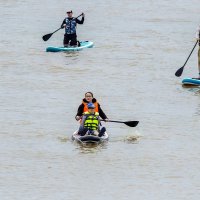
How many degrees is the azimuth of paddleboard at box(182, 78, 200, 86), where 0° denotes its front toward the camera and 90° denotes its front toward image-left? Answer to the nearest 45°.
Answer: approximately 90°
